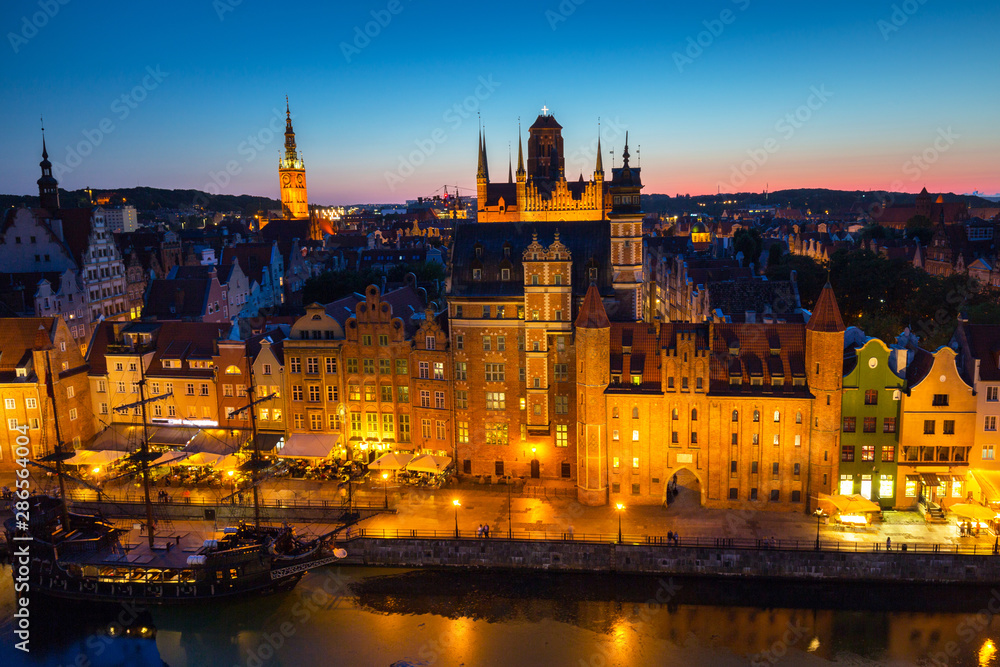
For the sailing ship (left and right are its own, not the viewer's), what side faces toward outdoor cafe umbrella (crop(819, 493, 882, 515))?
front

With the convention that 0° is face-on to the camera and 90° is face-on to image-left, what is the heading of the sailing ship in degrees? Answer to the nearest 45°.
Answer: approximately 270°

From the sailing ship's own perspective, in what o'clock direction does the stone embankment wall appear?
The stone embankment wall is roughly at 1 o'clock from the sailing ship.

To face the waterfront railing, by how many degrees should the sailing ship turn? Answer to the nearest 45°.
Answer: approximately 45° to its right

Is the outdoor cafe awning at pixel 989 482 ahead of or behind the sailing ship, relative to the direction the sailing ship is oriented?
ahead
